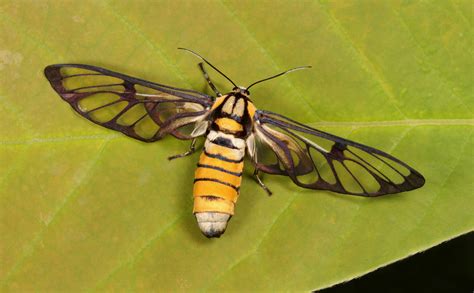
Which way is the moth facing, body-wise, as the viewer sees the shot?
away from the camera
